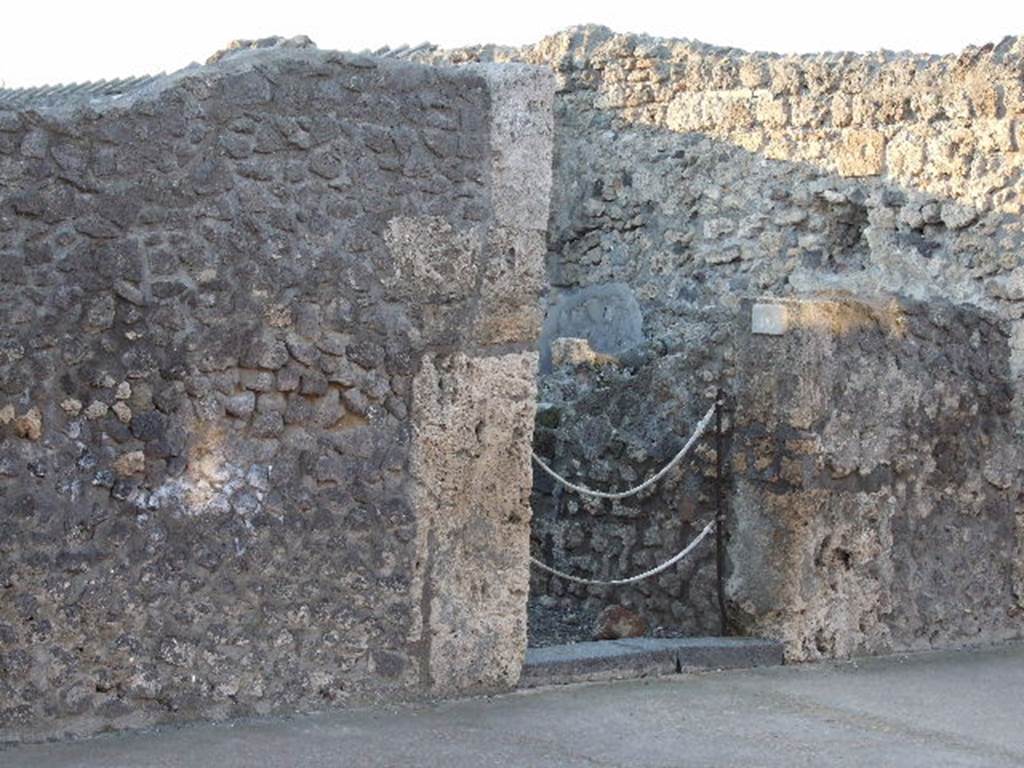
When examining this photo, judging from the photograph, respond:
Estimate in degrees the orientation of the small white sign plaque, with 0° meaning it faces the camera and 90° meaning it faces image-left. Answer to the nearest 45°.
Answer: approximately 0°
